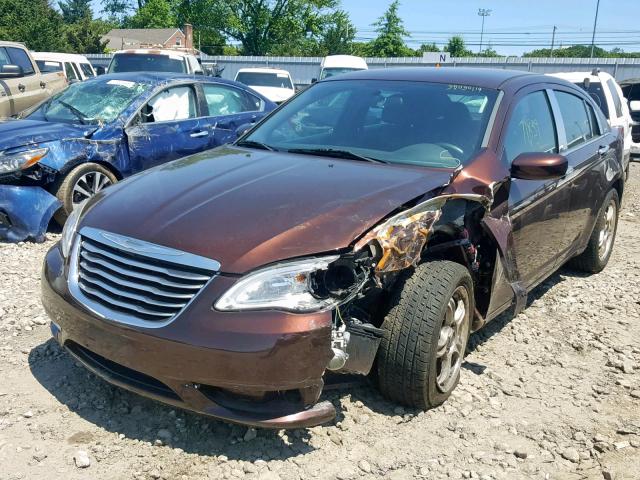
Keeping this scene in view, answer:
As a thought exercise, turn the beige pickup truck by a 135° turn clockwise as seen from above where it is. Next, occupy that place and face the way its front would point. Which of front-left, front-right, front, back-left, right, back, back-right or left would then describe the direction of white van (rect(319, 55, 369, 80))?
front-right

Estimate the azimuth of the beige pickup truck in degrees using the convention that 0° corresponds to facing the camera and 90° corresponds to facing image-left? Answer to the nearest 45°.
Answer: approximately 45°

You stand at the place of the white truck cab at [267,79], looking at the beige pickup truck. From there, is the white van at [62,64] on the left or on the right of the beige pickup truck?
right

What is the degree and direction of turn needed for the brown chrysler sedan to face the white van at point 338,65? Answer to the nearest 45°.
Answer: approximately 135° to its right

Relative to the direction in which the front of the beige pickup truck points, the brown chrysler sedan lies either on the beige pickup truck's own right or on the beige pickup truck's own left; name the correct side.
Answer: on the beige pickup truck's own left

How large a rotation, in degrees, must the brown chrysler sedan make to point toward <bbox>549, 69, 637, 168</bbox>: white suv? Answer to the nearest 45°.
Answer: approximately 180°
